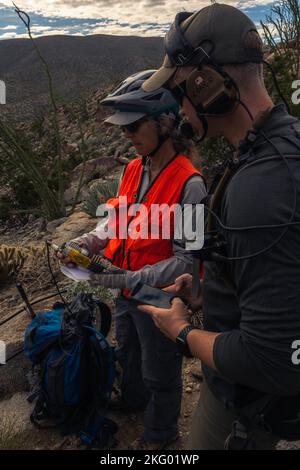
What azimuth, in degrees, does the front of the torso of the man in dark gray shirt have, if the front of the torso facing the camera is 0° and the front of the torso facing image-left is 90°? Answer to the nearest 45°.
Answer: approximately 90°

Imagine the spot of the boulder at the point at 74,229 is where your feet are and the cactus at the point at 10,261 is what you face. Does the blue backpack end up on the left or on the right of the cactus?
left

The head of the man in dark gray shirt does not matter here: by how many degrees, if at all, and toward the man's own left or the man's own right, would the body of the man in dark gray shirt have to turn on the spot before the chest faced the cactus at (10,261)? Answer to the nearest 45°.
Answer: approximately 45° to the man's own right

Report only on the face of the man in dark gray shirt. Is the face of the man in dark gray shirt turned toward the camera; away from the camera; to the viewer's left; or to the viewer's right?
to the viewer's left
